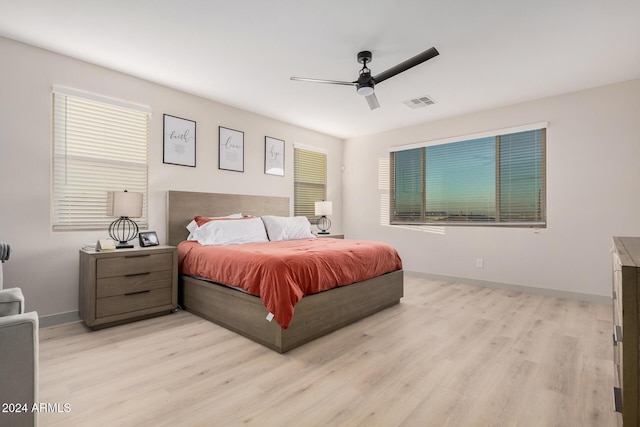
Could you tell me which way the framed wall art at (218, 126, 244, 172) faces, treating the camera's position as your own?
facing the viewer and to the right of the viewer

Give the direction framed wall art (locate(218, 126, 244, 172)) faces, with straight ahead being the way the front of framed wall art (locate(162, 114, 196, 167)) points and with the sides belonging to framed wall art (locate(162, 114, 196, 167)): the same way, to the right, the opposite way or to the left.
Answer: the same way

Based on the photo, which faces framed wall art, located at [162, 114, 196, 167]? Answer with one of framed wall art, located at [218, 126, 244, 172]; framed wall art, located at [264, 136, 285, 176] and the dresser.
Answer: the dresser

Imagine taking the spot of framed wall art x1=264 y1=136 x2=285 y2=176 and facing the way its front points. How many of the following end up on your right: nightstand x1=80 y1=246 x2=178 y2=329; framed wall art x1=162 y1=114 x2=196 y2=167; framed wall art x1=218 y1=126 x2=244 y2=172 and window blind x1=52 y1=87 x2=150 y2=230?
4

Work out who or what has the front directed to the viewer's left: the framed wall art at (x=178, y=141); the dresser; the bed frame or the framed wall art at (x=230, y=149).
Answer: the dresser

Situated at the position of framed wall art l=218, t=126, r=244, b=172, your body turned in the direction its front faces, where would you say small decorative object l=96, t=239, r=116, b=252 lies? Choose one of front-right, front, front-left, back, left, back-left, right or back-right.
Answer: right

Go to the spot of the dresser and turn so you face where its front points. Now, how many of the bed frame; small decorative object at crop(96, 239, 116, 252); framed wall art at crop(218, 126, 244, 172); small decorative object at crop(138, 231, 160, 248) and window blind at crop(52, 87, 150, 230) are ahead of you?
5

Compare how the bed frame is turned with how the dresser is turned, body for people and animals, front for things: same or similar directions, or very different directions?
very different directions

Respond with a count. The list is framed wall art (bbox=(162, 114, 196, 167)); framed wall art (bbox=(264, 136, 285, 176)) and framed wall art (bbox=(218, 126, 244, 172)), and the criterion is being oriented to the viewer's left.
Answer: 0

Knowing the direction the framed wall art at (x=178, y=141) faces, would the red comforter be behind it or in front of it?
in front

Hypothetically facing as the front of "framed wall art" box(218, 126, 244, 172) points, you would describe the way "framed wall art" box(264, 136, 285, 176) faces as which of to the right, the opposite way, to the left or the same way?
the same way

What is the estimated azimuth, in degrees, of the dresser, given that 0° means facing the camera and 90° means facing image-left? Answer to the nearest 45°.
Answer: approximately 90°

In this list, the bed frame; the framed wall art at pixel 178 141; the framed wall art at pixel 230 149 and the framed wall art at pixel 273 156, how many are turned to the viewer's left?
0

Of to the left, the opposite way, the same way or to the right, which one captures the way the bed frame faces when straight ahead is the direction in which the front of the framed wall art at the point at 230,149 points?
the same way

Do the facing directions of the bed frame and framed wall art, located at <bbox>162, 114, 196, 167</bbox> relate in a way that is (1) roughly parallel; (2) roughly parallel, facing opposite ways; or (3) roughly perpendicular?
roughly parallel

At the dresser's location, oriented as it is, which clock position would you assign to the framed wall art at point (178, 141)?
The framed wall art is roughly at 12 o'clock from the dresser.
